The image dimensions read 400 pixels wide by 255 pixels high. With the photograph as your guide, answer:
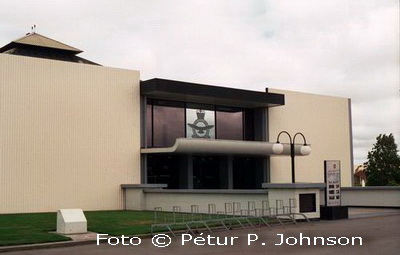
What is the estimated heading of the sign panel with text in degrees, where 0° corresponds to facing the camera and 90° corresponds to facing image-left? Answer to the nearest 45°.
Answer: approximately 0°

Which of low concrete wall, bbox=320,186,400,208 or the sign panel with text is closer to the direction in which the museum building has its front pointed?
the sign panel with text

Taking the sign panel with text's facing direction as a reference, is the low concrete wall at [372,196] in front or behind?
behind

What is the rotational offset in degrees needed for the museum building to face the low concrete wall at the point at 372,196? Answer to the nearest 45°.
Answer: approximately 45° to its left

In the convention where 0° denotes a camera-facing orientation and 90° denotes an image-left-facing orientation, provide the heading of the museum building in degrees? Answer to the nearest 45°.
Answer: approximately 315°
